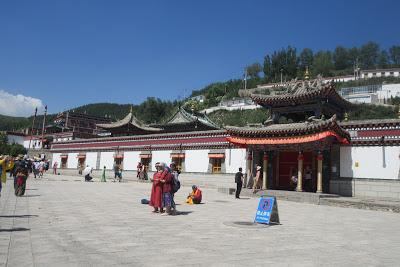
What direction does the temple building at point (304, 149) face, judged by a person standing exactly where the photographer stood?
facing the viewer and to the left of the viewer

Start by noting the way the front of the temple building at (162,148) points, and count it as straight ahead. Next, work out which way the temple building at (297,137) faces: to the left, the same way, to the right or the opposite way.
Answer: the same way

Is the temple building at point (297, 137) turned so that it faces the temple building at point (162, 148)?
no

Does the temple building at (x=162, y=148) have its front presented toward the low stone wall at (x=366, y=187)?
no

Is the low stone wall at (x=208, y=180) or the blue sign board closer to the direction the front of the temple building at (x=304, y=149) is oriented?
the blue sign board

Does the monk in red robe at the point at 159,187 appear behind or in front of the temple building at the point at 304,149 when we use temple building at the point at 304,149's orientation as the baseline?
in front

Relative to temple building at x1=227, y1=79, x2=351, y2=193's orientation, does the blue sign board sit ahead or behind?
ahead

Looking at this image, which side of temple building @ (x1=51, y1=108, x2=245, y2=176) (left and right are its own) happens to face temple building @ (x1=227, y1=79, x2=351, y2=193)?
left

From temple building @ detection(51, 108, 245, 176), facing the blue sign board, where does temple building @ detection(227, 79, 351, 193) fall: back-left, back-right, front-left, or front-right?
front-left

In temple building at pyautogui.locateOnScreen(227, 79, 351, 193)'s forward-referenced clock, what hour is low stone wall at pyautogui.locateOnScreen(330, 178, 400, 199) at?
The low stone wall is roughly at 8 o'clock from the temple building.

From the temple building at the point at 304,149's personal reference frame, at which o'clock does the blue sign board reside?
The blue sign board is roughly at 11 o'clock from the temple building.
